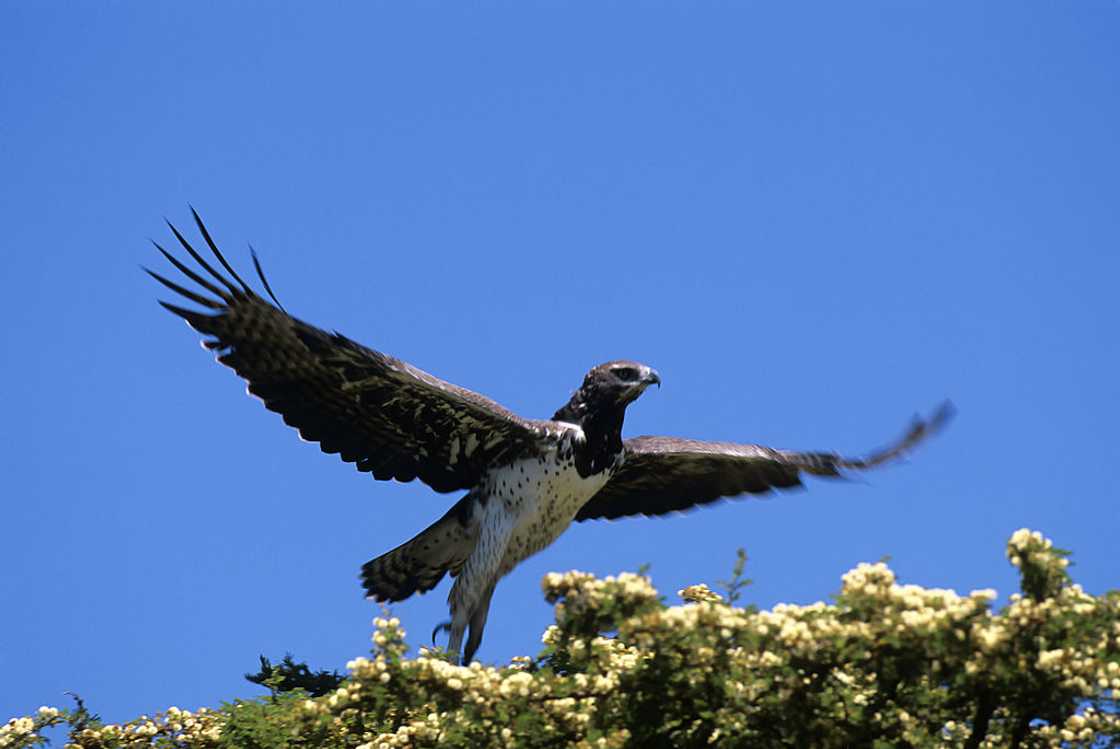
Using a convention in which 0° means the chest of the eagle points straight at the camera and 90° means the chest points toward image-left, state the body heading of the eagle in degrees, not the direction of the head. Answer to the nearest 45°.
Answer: approximately 315°
